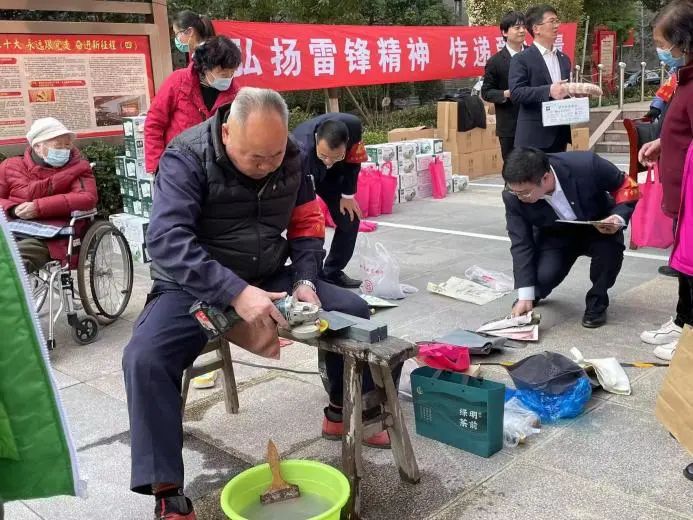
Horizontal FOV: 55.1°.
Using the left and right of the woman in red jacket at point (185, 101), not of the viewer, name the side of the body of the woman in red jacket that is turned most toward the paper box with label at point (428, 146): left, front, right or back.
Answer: left

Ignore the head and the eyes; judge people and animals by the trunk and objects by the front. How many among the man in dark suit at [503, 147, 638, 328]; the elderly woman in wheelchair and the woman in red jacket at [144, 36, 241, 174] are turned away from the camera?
0

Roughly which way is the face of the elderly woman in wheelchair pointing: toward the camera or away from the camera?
toward the camera

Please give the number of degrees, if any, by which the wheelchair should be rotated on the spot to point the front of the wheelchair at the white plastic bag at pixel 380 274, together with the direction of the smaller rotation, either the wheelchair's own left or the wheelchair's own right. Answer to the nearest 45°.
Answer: approximately 135° to the wheelchair's own left

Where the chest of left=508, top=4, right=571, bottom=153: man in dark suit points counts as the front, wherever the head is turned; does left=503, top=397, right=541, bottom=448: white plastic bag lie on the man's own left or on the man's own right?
on the man's own right

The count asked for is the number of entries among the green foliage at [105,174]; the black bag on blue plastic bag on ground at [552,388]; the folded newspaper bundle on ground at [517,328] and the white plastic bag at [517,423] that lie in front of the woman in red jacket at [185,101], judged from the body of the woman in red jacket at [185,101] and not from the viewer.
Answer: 3

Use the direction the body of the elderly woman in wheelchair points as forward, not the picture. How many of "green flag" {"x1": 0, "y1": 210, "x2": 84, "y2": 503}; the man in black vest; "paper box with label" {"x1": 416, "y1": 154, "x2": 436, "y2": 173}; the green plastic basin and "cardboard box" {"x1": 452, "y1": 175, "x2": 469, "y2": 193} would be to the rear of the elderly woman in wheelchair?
2

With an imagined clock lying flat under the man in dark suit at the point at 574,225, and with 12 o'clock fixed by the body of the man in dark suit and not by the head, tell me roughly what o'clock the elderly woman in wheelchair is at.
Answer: The elderly woman in wheelchair is roughly at 1 o'clock from the man in dark suit.

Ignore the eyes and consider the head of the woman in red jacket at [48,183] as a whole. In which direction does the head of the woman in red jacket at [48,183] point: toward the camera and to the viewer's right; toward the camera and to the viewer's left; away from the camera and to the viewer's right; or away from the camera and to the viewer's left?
toward the camera and to the viewer's right

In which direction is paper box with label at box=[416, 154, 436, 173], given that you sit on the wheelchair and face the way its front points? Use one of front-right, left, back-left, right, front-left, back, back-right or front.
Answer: back

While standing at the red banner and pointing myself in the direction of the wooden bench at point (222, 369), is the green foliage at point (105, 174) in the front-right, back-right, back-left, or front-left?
front-right

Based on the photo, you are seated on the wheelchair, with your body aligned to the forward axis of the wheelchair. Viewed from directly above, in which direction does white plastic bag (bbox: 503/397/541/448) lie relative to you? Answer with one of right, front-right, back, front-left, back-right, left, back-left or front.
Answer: left

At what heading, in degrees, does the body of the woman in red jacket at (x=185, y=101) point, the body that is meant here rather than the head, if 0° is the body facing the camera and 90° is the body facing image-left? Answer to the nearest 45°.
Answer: approximately 315°

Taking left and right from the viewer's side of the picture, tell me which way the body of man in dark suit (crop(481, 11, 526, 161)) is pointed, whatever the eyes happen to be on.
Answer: facing the viewer and to the right of the viewer

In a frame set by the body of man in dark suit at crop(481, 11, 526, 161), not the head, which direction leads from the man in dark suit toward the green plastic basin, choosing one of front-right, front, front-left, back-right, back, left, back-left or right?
front-right
